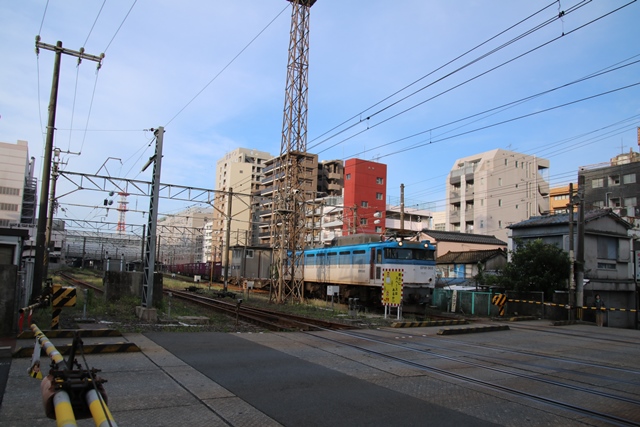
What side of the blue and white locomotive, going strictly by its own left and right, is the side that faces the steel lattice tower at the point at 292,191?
back

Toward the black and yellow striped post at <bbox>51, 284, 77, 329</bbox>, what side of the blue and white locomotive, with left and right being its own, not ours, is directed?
right

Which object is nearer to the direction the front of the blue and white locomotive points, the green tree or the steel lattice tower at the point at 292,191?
the green tree

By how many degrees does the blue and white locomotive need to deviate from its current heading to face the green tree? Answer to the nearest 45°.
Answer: approximately 45° to its left

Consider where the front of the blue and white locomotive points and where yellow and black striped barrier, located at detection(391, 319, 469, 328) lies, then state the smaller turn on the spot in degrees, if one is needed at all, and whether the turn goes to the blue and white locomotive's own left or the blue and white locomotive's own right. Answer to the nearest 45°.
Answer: approximately 45° to the blue and white locomotive's own right

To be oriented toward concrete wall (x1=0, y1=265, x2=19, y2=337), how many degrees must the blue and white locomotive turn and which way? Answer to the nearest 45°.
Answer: approximately 90° to its right

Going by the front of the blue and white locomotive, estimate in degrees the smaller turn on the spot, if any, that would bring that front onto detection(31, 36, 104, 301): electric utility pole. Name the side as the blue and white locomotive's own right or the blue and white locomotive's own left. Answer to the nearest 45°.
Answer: approximately 90° to the blue and white locomotive's own right

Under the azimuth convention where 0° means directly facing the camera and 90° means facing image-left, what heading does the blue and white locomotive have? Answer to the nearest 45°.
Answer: approximately 315°

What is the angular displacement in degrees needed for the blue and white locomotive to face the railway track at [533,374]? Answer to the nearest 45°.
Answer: approximately 45° to its right
